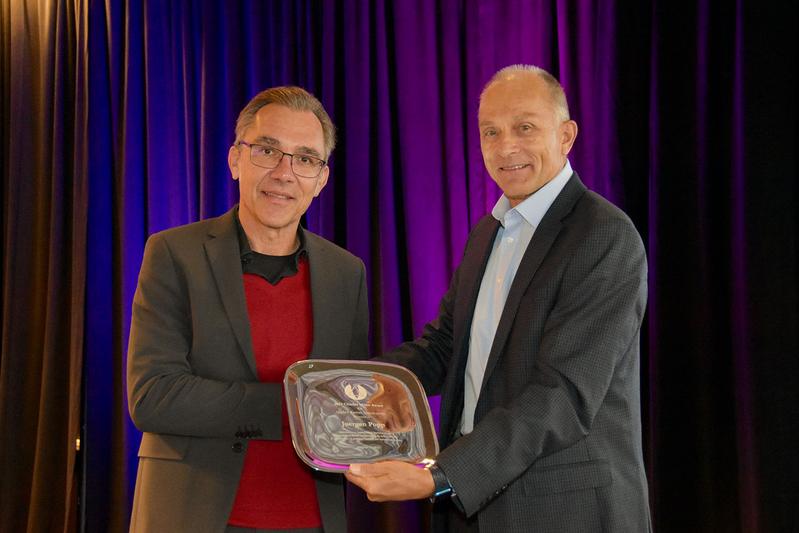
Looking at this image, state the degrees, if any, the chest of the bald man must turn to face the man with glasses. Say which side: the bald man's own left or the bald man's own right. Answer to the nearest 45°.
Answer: approximately 45° to the bald man's own right

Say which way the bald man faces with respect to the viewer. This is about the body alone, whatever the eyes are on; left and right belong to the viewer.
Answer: facing the viewer and to the left of the viewer
